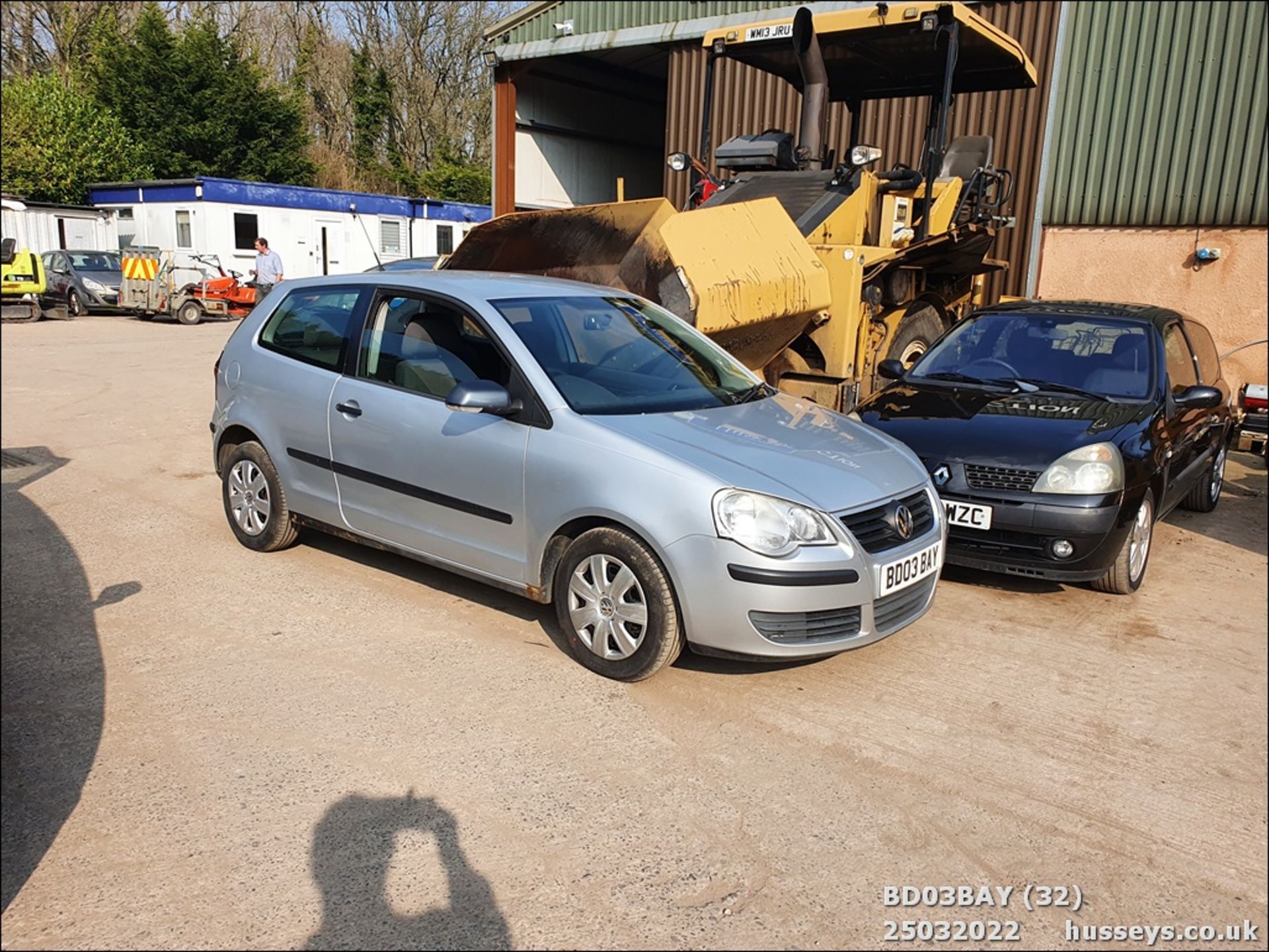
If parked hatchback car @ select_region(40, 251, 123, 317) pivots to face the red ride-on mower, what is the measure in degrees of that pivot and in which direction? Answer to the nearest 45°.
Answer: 0° — it already faces it

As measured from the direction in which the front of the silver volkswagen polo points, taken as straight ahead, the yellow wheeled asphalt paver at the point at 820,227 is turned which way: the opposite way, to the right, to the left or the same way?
to the right

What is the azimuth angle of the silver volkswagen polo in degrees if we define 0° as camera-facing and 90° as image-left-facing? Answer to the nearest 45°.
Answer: approximately 315°

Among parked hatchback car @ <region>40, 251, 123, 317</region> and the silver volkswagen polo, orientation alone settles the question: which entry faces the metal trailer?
the parked hatchback car

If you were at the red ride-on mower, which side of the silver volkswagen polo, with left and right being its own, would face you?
back

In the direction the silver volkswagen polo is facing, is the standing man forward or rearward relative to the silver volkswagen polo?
rearward

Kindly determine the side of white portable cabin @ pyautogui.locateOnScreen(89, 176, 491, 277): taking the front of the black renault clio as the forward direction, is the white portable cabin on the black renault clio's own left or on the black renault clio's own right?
on the black renault clio's own right

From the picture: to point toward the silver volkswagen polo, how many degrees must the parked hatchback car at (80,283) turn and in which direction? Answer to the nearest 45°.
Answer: approximately 45° to its right

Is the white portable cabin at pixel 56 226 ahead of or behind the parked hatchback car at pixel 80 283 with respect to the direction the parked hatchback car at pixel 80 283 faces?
behind
